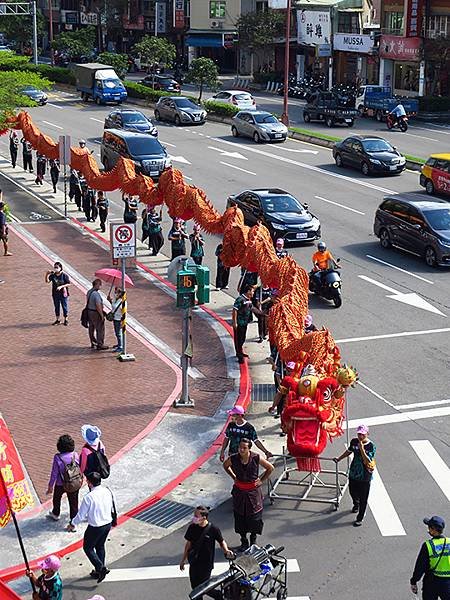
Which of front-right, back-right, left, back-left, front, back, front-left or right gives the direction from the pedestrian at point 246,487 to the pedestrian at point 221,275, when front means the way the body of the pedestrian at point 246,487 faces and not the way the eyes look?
back

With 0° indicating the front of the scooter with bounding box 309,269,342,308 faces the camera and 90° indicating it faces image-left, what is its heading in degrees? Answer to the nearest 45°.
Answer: approximately 315°

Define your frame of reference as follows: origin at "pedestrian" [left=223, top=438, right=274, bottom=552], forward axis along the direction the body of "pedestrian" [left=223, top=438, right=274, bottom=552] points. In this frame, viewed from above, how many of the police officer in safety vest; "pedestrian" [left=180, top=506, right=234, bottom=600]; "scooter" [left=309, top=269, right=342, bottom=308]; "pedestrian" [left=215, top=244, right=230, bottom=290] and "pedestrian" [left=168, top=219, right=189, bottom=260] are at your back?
3

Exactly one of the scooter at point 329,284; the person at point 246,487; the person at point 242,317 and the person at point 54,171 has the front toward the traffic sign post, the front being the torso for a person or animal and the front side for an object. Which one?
the person at point 54,171

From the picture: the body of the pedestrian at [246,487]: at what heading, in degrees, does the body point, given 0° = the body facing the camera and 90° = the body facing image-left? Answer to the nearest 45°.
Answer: approximately 0°

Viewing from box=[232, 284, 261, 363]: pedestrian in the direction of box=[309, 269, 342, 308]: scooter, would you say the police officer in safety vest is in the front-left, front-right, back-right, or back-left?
back-right

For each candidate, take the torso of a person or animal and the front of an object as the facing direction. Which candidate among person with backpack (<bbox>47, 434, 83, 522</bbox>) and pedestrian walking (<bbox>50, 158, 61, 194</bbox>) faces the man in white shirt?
the pedestrian walking

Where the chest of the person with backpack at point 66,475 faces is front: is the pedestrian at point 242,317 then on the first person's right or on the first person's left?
on the first person's right
